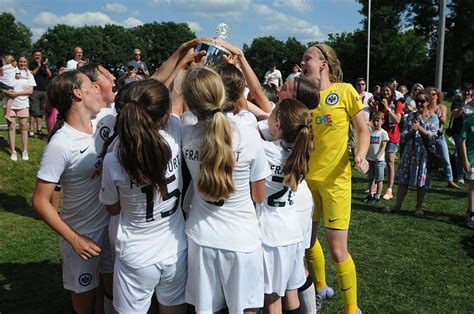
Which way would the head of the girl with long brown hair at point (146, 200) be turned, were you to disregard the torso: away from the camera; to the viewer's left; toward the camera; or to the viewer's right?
away from the camera

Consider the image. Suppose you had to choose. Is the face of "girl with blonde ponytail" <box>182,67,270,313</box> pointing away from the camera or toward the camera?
away from the camera

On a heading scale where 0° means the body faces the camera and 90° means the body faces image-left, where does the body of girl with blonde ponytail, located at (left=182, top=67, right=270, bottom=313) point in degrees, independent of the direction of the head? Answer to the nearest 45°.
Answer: approximately 180°

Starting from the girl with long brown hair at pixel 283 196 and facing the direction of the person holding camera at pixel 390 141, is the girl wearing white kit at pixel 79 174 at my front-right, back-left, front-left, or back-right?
back-left

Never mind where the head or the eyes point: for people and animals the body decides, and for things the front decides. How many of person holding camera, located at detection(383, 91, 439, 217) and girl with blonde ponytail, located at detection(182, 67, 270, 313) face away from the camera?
1

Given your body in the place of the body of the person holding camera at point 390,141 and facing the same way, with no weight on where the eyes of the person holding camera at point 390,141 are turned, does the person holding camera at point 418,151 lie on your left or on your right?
on your left

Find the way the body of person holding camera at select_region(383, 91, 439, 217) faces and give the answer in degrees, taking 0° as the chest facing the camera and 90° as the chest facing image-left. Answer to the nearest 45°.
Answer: approximately 45°

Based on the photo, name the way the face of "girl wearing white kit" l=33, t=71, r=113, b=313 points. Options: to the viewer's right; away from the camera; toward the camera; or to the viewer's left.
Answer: to the viewer's right
